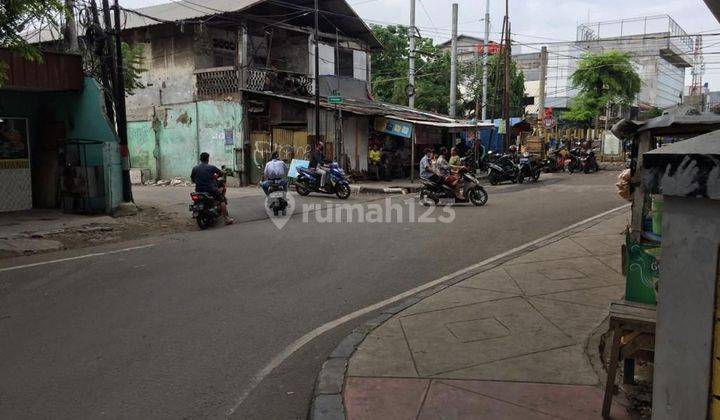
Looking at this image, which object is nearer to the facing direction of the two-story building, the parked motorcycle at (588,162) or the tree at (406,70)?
the parked motorcycle

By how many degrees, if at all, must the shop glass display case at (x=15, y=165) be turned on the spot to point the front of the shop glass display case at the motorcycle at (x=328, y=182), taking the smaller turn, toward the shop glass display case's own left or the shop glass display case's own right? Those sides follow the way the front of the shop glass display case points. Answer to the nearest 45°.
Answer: approximately 90° to the shop glass display case's own left

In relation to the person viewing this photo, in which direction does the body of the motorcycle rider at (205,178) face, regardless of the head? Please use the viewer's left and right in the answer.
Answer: facing away from the viewer and to the right of the viewer

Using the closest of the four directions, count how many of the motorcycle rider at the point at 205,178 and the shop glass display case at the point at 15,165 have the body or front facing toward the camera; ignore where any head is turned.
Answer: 1

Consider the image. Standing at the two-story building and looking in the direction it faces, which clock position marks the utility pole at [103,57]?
The utility pole is roughly at 2 o'clock from the two-story building.

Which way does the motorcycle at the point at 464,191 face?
to the viewer's right

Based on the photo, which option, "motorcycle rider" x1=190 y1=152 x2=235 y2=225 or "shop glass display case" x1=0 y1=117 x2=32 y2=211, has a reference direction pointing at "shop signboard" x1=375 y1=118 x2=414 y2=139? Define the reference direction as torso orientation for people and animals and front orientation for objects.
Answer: the motorcycle rider

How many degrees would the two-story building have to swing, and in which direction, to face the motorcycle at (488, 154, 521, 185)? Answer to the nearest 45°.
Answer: approximately 45° to its left
